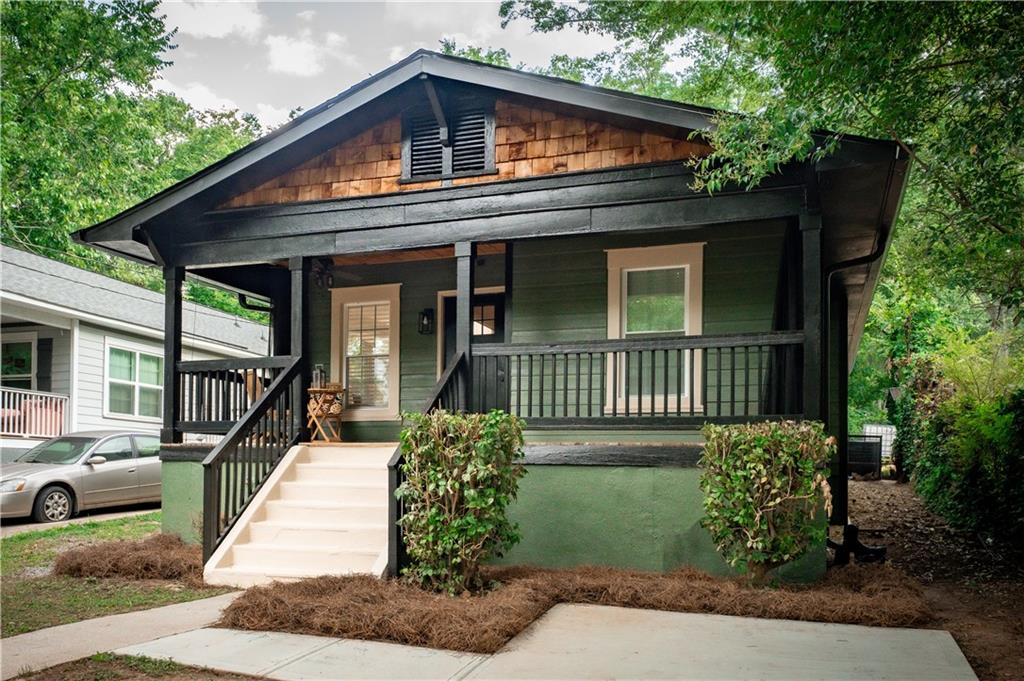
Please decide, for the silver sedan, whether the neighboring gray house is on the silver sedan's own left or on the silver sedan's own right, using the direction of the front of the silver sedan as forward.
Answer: on the silver sedan's own right

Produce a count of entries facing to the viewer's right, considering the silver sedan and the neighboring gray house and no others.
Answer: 0

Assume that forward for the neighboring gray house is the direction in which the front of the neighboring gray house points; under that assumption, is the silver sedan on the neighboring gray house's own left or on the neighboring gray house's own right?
on the neighboring gray house's own left

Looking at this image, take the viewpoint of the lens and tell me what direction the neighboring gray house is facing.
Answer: facing the viewer and to the left of the viewer

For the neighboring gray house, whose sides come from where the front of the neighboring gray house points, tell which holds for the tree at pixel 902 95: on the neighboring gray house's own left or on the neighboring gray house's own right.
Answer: on the neighboring gray house's own left

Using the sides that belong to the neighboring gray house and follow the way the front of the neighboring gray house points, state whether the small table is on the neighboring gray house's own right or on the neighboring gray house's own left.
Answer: on the neighboring gray house's own left
